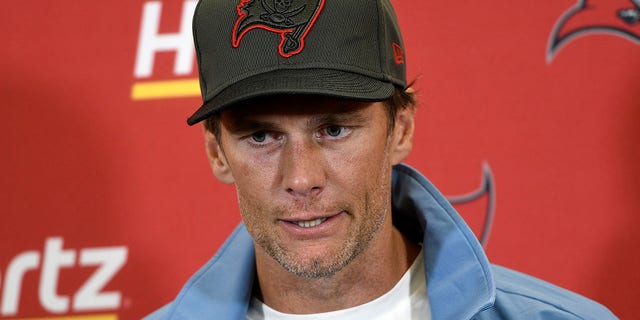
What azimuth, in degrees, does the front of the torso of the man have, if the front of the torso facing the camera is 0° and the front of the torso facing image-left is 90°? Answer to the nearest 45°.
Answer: approximately 45°
